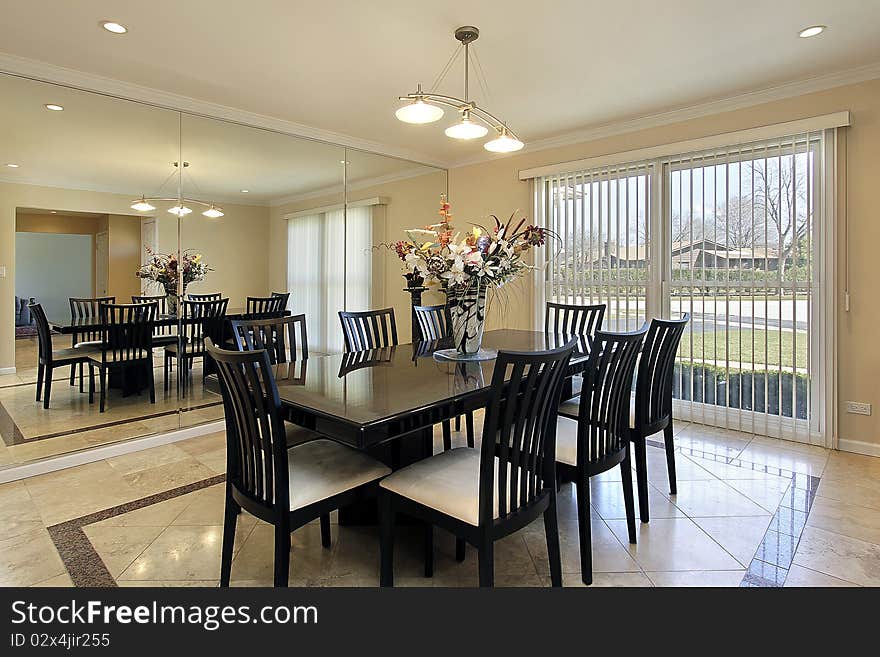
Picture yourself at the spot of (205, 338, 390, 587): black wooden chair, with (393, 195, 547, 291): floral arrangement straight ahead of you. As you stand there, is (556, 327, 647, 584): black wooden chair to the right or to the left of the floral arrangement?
right

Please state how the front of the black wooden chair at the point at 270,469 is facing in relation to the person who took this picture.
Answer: facing away from the viewer and to the right of the viewer

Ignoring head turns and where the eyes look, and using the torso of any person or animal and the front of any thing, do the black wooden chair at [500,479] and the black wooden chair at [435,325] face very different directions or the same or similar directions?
very different directions

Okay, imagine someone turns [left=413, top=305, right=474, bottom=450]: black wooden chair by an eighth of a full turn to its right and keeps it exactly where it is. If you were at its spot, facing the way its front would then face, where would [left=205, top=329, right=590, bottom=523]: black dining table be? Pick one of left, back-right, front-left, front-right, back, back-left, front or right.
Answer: front

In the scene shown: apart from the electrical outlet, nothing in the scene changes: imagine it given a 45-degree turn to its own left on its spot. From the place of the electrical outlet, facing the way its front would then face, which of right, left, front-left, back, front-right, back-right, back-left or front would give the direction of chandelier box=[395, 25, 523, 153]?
right

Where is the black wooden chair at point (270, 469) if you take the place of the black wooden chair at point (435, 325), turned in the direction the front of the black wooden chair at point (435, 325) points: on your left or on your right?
on your right

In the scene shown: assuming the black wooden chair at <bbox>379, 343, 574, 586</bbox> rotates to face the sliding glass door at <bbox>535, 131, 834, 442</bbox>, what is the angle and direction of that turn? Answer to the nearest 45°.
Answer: approximately 90° to its right

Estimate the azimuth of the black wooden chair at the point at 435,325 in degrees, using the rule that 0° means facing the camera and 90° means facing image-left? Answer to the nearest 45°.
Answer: approximately 315°

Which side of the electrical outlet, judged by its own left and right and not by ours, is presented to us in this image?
front

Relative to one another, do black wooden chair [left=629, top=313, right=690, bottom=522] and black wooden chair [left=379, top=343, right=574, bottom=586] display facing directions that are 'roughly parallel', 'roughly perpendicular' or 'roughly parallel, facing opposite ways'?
roughly parallel

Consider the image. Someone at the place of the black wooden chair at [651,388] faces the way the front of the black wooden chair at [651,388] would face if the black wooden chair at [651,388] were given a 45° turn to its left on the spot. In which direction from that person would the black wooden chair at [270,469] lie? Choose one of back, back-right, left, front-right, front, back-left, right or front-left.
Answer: front-left

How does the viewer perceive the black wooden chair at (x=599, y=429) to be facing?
facing away from the viewer and to the left of the viewer
